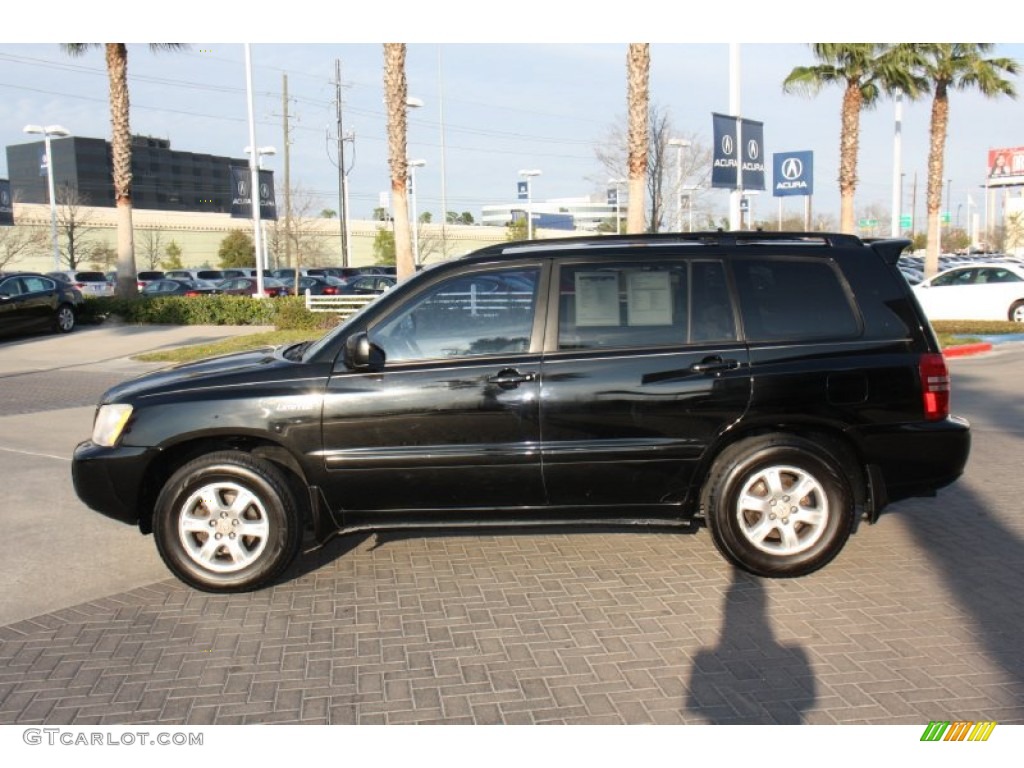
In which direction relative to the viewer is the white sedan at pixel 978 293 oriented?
to the viewer's left

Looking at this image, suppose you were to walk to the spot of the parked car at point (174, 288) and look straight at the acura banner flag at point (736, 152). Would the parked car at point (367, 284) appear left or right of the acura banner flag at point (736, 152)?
left

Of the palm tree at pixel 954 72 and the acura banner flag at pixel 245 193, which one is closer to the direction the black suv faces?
the acura banner flag

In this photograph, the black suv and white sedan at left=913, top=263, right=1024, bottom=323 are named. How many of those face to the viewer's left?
2

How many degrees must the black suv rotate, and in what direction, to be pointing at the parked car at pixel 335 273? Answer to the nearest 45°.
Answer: approximately 90° to its right

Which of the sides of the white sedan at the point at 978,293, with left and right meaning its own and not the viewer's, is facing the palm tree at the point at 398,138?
front

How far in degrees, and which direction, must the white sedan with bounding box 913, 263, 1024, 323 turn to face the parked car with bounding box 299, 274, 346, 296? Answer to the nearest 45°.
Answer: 0° — it already faces it

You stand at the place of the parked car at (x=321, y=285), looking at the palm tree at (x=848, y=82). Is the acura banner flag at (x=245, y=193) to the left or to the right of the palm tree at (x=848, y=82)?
right

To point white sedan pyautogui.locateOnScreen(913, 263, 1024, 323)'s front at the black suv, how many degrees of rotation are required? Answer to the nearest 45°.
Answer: approximately 90° to its left

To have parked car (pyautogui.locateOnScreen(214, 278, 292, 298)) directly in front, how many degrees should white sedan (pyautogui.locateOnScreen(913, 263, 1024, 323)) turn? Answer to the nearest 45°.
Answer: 0° — it already faces it

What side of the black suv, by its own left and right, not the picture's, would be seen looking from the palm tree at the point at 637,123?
right

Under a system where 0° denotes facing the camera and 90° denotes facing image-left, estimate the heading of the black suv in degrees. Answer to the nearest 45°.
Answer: approximately 90°
